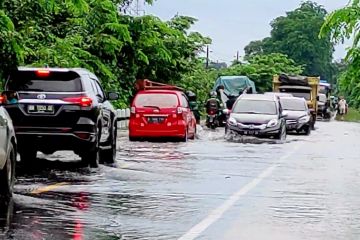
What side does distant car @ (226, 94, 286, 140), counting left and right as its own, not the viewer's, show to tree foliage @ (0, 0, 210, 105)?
right

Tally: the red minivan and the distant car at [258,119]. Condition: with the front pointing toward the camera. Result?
1

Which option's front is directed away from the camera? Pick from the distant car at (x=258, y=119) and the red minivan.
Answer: the red minivan

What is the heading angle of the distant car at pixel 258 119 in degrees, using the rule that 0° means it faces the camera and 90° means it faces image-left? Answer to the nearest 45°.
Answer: approximately 0°

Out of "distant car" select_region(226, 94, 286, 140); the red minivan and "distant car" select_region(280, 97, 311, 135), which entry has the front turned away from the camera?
the red minivan

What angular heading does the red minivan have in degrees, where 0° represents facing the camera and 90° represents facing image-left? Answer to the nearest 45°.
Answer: approximately 180°

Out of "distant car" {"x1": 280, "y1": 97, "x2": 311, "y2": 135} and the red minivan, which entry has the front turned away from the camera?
the red minivan

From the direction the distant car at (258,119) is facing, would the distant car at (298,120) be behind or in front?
behind

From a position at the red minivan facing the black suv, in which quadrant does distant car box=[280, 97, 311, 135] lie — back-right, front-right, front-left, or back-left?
back-left

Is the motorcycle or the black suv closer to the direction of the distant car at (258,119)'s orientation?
the black suv

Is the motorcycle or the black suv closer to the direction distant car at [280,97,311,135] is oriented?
the black suv

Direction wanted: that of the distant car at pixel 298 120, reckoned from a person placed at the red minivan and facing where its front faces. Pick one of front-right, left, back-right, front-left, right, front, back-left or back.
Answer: front-right

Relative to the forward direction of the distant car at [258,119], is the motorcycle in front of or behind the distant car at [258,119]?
behind

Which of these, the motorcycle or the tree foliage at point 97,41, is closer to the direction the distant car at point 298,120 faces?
the tree foliage

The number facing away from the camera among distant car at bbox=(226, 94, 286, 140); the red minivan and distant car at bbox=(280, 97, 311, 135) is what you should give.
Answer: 1
